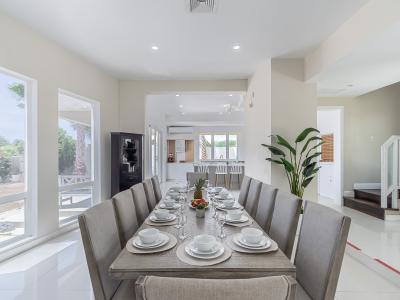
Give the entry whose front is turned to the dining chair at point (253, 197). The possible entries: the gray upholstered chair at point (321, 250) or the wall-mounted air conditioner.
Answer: the wall-mounted air conditioner

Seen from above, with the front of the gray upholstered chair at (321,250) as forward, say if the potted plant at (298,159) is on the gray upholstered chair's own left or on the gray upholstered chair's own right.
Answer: on the gray upholstered chair's own right

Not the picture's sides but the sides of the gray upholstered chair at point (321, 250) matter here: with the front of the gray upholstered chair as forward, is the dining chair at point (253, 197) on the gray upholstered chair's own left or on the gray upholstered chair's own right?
on the gray upholstered chair's own right

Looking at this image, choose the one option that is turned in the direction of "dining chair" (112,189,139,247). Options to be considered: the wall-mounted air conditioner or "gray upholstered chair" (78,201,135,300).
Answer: the wall-mounted air conditioner

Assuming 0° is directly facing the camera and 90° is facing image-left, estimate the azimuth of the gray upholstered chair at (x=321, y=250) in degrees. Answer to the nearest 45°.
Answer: approximately 45°

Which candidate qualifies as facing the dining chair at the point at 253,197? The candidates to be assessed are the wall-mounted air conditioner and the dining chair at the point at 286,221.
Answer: the wall-mounted air conditioner

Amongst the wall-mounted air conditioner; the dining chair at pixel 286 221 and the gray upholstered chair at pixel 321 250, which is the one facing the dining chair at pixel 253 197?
the wall-mounted air conditioner

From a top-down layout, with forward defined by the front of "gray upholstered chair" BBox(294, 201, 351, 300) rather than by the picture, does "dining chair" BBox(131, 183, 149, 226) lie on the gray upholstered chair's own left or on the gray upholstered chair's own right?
on the gray upholstered chair's own right

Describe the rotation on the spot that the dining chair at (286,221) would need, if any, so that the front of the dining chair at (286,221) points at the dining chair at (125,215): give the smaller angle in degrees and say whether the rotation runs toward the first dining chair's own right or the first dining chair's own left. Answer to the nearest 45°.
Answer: approximately 45° to the first dining chair's own right

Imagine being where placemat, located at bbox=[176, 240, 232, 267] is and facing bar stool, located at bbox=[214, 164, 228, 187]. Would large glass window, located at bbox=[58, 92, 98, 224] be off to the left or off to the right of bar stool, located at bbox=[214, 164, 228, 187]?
left

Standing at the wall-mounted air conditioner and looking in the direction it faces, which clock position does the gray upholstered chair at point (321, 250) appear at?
The gray upholstered chair is roughly at 12 o'clock from the wall-mounted air conditioner.

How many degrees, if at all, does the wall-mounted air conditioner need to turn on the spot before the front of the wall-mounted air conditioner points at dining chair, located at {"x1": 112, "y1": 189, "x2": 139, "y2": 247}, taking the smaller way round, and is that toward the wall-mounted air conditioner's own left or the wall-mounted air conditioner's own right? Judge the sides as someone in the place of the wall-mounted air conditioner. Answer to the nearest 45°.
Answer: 0° — it already faces it

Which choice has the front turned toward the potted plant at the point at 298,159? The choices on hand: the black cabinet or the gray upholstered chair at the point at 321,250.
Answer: the black cabinet

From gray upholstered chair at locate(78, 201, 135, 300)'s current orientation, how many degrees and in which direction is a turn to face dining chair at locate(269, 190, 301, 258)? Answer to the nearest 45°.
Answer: approximately 45° to its left
